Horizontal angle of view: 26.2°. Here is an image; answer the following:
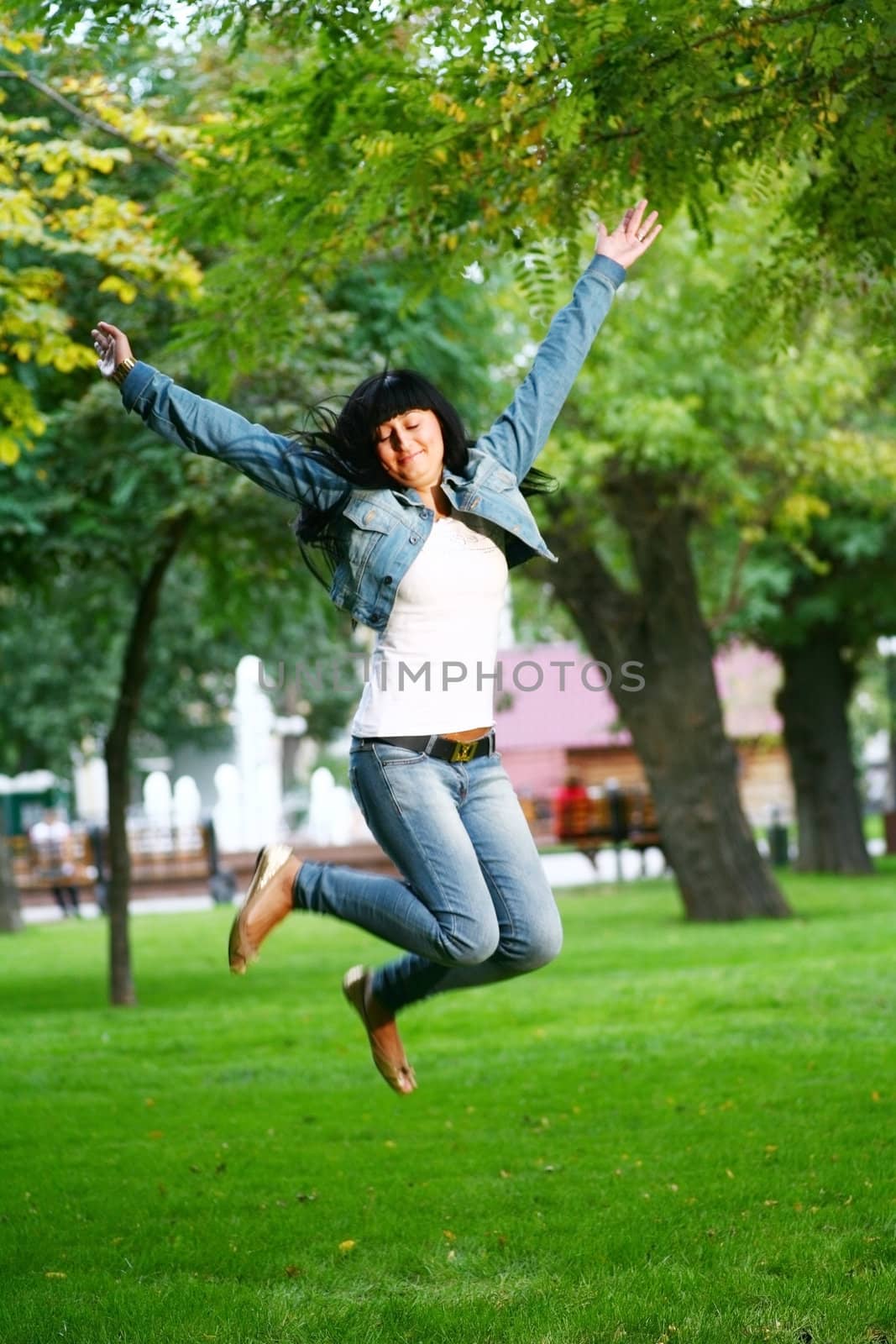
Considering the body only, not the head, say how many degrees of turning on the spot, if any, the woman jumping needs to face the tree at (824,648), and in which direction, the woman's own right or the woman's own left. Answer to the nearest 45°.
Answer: approximately 135° to the woman's own left

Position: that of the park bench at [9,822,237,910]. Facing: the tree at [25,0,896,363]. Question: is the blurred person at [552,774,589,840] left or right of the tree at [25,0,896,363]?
left

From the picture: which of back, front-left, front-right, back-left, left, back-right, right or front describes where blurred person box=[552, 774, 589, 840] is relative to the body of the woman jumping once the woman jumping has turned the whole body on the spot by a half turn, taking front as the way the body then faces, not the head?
front-right

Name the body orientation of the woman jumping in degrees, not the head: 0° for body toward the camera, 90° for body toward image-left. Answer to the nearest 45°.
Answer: approximately 315°

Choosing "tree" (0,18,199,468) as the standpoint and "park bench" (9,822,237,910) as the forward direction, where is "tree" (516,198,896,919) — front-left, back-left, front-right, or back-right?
front-right

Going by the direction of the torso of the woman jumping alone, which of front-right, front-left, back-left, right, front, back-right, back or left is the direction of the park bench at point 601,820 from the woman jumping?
back-left

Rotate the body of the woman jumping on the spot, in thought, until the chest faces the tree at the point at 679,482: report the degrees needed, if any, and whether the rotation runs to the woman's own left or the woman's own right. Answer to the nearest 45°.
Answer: approximately 135° to the woman's own left
